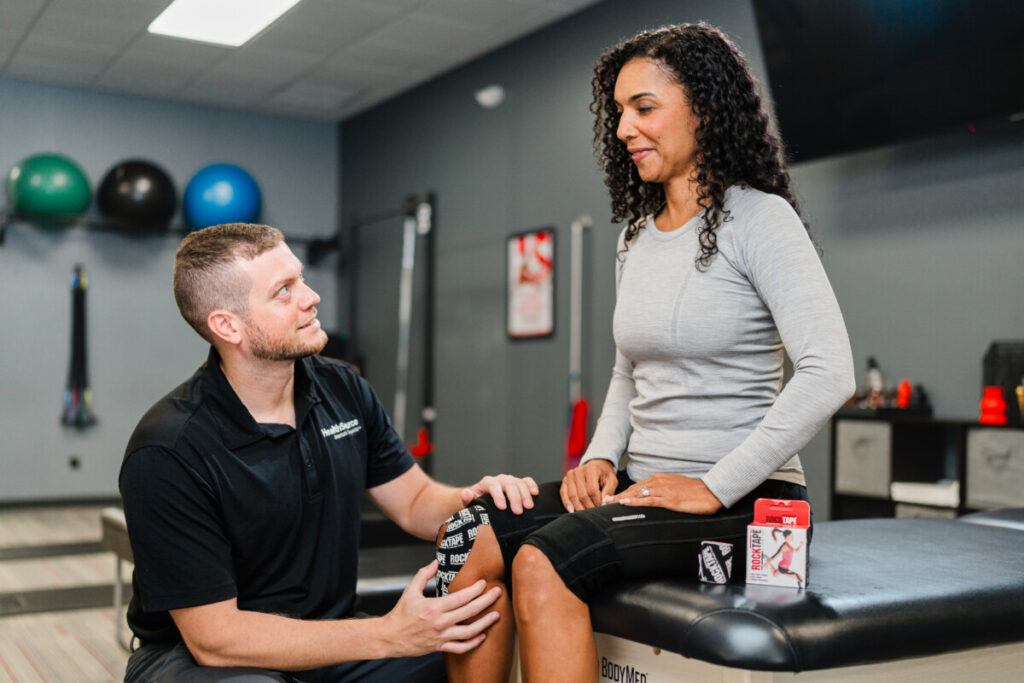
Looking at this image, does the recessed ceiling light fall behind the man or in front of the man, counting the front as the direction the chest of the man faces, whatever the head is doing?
behind

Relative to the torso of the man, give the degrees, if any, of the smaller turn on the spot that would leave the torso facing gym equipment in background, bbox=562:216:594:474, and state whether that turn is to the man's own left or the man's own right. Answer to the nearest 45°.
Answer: approximately 90° to the man's own left

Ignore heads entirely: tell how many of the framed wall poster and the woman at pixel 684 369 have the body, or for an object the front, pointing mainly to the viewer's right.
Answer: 0

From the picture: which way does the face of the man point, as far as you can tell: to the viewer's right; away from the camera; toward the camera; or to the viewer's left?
to the viewer's right

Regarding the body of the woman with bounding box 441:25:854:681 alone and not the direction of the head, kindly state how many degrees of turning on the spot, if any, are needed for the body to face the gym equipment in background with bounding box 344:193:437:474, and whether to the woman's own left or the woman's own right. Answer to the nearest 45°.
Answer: approximately 135° to the woman's own right

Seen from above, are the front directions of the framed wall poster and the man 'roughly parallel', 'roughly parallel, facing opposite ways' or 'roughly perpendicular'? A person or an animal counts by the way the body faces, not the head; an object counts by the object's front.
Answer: roughly perpendicular

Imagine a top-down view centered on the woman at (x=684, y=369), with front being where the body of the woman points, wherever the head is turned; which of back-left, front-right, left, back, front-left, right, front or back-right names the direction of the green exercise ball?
right

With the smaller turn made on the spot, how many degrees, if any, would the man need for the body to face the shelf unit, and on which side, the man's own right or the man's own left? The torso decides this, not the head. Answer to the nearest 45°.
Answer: approximately 90° to the man's own left

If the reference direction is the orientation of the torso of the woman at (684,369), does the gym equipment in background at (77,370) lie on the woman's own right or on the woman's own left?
on the woman's own right

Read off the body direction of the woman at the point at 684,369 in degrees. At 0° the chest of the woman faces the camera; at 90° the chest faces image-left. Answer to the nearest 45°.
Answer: approximately 45°

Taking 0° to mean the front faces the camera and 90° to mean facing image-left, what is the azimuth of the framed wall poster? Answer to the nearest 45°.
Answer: approximately 45°

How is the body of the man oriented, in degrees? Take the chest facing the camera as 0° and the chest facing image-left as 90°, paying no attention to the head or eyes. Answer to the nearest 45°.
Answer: approximately 315°
